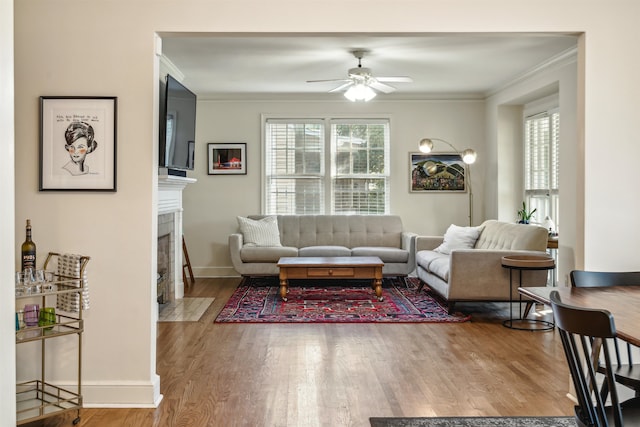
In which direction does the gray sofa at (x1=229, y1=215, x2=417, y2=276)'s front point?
toward the camera

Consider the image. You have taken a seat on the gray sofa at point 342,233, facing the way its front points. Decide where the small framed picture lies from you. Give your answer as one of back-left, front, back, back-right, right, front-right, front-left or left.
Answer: right

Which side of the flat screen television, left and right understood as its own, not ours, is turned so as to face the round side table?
front

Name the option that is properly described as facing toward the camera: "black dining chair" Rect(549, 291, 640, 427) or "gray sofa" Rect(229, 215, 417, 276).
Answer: the gray sofa

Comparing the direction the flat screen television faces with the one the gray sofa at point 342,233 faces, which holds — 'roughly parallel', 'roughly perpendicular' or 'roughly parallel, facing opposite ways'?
roughly perpendicular

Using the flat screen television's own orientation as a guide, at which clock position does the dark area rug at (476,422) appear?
The dark area rug is roughly at 2 o'clock from the flat screen television.

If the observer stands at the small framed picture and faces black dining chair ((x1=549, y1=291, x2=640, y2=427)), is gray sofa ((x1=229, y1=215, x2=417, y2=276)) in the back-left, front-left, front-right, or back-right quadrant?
front-left

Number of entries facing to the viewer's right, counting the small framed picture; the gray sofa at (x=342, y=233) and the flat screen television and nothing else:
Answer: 1

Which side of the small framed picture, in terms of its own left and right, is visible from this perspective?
front

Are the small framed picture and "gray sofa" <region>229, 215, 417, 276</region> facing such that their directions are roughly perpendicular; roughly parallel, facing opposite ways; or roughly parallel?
roughly parallel

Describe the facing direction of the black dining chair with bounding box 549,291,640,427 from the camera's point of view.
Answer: facing away from the viewer and to the right of the viewer

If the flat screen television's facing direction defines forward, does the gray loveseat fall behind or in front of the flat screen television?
in front

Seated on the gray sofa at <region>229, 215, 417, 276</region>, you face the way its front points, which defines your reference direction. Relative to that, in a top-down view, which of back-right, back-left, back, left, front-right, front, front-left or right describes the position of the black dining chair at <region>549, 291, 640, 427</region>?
front
